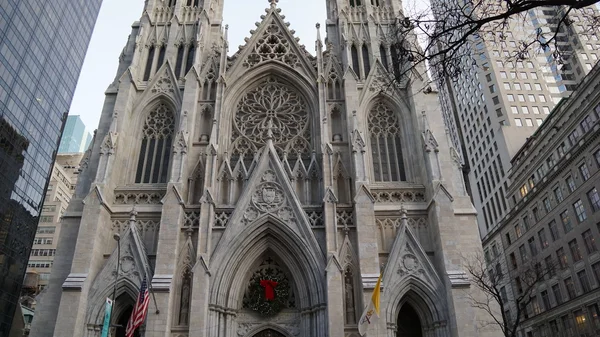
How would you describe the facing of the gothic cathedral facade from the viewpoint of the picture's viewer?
facing the viewer

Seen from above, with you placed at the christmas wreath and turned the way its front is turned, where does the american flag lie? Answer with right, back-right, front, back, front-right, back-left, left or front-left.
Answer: front-right
